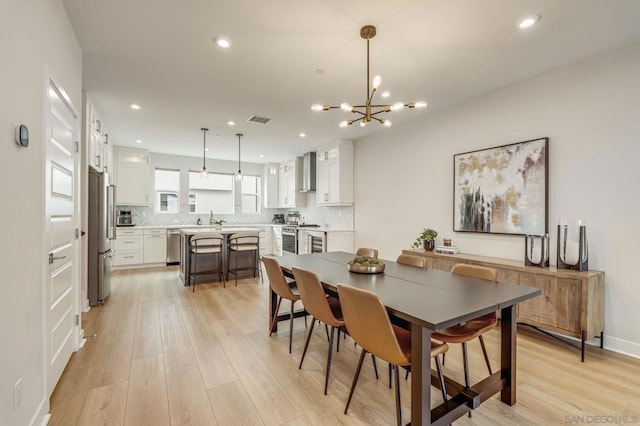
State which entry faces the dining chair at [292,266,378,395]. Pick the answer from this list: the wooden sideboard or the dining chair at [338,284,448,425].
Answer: the wooden sideboard

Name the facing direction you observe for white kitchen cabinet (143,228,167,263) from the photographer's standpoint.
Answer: facing the viewer

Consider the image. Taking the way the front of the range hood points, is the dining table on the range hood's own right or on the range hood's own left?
on the range hood's own left

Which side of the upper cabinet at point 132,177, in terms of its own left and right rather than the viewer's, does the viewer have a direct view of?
front

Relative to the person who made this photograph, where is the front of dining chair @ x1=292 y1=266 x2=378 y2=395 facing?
facing away from the viewer and to the right of the viewer

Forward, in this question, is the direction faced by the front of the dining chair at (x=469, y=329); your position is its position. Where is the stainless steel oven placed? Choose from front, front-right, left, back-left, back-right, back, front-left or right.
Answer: right

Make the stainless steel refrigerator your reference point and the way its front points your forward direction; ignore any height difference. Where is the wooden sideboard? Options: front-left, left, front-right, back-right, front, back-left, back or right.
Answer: front-right

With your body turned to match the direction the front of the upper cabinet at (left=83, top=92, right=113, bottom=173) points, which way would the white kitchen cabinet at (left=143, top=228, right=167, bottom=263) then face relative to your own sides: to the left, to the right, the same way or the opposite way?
to the right

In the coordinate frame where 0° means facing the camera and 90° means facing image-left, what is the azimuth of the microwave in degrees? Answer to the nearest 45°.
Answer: approximately 0°

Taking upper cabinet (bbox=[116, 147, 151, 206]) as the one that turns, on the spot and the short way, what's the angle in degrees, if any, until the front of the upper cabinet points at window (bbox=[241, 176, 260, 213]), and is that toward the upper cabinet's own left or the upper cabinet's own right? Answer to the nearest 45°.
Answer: approximately 90° to the upper cabinet's own left

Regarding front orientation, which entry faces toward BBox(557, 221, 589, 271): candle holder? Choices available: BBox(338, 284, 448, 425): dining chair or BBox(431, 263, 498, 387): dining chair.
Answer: BBox(338, 284, 448, 425): dining chair

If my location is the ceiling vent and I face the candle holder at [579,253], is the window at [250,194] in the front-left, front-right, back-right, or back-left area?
back-left

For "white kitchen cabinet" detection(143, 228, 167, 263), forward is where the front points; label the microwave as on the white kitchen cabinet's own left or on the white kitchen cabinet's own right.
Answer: on the white kitchen cabinet's own right

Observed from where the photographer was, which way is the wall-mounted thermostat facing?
facing the viewer and to the right of the viewer

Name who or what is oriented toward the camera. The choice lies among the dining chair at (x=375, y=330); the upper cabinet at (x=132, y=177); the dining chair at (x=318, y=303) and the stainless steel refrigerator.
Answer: the upper cabinet
